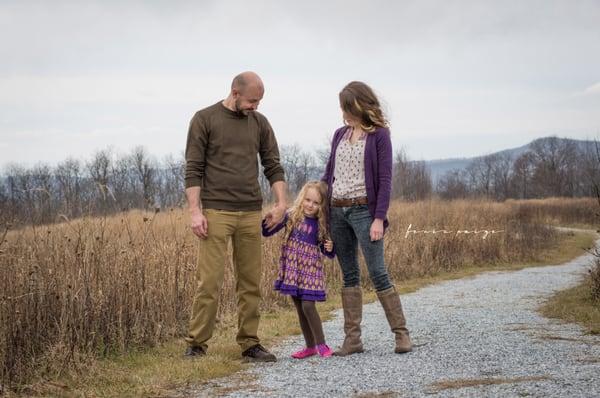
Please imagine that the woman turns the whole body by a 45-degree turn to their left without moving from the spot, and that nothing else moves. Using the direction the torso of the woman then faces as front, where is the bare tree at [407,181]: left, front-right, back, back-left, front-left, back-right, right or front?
back

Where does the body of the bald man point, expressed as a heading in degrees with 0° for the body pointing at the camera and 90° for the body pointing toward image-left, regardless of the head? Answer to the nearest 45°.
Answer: approximately 0°

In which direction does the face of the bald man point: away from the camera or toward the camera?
toward the camera

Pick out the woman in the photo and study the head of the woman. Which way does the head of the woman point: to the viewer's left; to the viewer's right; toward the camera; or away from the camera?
to the viewer's left

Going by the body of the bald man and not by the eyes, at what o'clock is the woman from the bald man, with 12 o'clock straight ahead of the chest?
The woman is roughly at 9 o'clock from the bald man.

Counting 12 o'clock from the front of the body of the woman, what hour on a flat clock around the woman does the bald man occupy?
The bald man is roughly at 1 o'clock from the woman.

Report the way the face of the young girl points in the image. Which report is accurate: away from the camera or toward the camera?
toward the camera

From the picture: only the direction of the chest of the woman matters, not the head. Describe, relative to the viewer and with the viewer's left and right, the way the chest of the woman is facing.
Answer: facing the viewer and to the left of the viewer

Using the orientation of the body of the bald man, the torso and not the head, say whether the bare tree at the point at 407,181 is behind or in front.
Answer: behind

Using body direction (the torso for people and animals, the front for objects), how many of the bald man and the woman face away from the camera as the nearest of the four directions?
0
